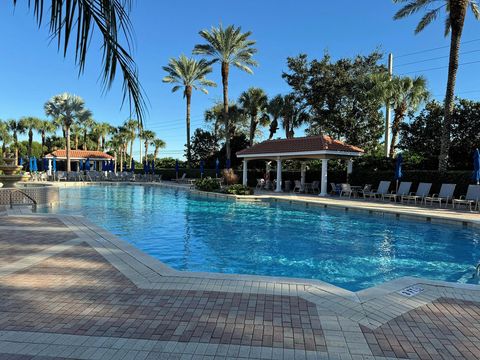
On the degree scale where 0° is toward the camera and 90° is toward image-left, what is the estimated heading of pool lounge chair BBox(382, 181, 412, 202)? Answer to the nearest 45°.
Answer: approximately 45°

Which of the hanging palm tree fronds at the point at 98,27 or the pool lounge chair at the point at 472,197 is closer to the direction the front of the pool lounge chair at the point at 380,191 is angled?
the hanging palm tree fronds

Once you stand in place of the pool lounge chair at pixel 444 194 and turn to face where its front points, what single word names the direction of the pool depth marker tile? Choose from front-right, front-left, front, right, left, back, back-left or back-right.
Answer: front-left

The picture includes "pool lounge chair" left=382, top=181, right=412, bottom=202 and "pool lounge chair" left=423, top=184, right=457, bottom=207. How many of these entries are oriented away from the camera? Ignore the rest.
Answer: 0

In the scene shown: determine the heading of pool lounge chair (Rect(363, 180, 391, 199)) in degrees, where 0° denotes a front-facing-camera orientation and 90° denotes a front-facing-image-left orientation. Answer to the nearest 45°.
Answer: approximately 45°

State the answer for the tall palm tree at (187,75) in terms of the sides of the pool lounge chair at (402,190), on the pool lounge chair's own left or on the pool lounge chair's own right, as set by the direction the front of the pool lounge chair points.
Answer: on the pool lounge chair's own right

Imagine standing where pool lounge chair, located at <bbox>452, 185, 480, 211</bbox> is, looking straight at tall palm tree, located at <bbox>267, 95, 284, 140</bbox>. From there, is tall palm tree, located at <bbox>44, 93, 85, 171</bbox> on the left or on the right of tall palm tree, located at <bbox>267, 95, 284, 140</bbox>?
left
